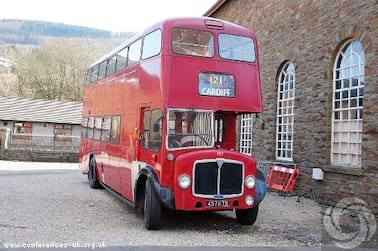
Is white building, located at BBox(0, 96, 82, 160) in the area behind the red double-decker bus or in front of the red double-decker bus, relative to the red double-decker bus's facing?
behind

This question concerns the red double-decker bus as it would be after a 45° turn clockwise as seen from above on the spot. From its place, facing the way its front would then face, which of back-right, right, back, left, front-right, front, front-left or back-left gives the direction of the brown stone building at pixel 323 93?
back-left
